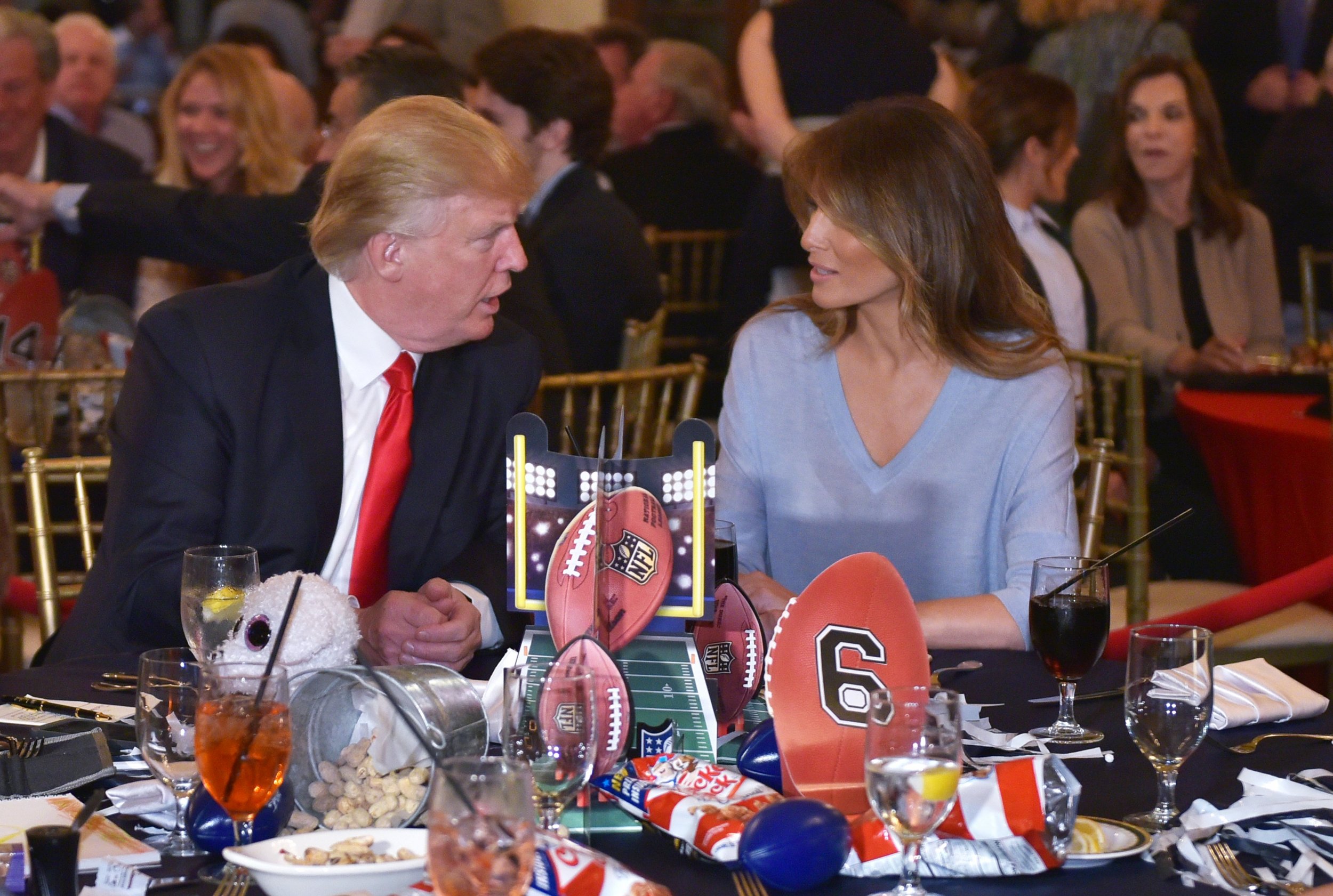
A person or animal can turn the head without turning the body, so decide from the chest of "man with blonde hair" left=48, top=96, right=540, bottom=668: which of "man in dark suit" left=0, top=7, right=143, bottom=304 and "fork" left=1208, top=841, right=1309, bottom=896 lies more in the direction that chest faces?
the fork

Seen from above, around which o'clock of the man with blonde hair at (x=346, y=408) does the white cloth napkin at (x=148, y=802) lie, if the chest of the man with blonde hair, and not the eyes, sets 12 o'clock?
The white cloth napkin is roughly at 2 o'clock from the man with blonde hair.

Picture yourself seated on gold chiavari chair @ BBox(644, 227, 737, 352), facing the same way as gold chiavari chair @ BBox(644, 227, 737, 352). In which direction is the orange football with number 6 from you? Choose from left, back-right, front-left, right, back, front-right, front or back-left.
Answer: back

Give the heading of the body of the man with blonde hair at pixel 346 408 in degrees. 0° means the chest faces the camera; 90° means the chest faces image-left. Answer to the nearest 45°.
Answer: approximately 315°

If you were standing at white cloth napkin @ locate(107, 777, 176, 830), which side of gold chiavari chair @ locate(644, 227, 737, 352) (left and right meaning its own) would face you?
back

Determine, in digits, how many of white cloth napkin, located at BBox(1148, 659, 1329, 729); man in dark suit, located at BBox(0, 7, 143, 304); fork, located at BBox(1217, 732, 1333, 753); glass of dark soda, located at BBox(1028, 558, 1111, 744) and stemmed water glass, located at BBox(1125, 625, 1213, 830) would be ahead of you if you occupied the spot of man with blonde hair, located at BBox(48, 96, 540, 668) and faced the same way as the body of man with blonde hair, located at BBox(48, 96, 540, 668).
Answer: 4

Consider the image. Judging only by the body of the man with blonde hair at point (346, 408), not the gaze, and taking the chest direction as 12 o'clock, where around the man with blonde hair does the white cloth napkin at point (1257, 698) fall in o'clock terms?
The white cloth napkin is roughly at 12 o'clock from the man with blonde hair.

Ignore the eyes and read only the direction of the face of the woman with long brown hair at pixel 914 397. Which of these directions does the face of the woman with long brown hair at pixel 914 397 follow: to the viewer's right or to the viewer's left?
to the viewer's left

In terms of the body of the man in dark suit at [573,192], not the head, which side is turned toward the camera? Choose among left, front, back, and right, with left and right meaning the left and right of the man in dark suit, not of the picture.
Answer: left

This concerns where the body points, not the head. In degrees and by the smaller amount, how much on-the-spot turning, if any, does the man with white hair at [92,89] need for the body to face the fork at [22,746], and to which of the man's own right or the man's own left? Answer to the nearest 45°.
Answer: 0° — they already face it

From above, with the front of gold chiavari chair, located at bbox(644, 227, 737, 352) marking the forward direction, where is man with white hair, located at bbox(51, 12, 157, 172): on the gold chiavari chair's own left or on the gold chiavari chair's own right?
on the gold chiavari chair's own left

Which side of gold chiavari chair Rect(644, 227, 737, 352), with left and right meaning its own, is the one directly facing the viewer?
back

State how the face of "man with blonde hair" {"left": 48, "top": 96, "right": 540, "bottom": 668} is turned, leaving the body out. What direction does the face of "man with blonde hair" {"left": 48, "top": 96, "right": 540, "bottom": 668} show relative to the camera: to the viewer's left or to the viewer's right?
to the viewer's right
